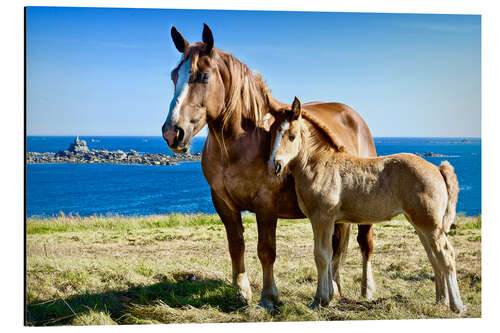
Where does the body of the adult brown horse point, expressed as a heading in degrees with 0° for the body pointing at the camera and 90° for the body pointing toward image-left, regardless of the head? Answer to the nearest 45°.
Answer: approximately 45°

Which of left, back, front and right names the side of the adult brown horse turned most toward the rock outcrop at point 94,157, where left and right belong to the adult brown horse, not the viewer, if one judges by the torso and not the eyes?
right
